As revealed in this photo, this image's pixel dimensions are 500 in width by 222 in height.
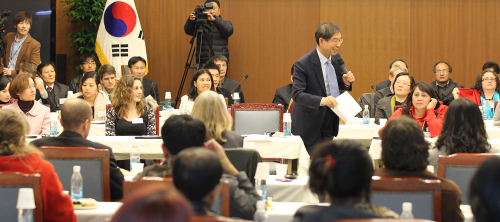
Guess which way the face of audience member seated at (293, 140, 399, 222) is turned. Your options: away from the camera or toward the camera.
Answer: away from the camera

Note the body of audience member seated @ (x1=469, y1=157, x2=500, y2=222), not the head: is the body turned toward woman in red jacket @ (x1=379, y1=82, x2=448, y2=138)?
yes

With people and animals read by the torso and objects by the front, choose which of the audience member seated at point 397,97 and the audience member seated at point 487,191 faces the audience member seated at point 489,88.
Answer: the audience member seated at point 487,191

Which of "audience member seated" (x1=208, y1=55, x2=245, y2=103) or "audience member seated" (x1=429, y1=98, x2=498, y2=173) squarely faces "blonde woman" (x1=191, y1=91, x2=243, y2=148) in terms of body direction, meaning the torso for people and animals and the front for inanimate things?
"audience member seated" (x1=208, y1=55, x2=245, y2=103)

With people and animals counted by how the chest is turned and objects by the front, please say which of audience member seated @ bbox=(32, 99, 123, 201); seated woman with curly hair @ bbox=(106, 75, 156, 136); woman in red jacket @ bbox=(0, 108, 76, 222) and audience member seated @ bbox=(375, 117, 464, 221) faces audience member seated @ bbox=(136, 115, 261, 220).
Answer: the seated woman with curly hair

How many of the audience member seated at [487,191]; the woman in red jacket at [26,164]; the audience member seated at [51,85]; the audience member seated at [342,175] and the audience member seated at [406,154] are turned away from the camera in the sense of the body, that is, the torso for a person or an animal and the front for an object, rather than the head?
4
